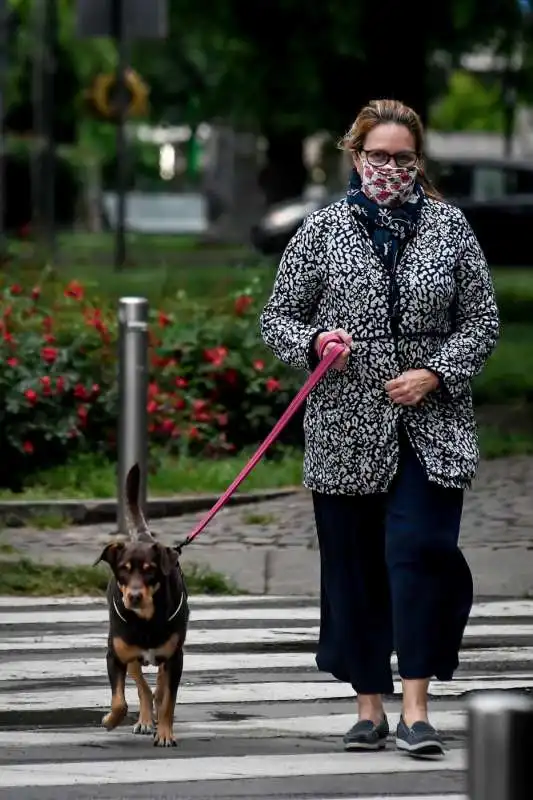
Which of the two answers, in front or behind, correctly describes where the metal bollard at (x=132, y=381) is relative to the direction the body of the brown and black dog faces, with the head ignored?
behind

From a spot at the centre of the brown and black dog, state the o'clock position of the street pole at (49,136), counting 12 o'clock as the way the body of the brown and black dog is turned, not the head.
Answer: The street pole is roughly at 6 o'clock from the brown and black dog.

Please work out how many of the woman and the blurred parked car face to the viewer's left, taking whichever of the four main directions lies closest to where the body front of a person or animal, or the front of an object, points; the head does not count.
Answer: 1

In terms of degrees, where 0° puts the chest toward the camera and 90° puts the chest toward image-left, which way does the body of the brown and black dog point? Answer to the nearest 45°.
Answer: approximately 0°

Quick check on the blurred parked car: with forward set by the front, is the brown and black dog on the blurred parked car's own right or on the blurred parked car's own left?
on the blurred parked car's own left

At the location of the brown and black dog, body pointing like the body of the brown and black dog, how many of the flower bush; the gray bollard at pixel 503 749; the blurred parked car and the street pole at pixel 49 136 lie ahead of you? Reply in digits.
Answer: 1

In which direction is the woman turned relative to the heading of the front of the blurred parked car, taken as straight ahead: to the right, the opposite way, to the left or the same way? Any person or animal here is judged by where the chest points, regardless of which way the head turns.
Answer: to the left

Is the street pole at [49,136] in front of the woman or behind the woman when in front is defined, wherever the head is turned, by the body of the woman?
behind

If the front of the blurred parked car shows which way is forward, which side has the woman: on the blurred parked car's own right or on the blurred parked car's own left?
on the blurred parked car's own left

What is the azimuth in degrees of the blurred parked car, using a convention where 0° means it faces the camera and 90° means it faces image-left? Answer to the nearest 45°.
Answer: approximately 90°

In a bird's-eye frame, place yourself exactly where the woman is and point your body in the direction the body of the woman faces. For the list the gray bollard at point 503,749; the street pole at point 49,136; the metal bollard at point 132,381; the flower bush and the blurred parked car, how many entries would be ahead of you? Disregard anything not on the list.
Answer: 1

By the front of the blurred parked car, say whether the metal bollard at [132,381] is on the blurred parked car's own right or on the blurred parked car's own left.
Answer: on the blurred parked car's own left

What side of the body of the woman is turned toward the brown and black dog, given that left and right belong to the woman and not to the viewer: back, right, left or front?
right

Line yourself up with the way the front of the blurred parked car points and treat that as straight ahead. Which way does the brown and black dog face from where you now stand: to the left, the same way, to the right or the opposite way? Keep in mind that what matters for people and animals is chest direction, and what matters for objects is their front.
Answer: to the left

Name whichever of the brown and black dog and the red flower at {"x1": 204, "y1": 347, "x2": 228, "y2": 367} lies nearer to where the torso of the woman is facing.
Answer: the brown and black dog
